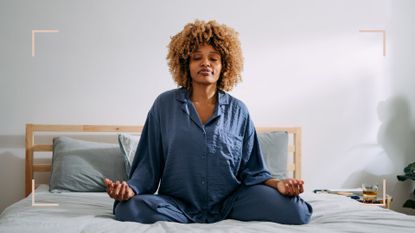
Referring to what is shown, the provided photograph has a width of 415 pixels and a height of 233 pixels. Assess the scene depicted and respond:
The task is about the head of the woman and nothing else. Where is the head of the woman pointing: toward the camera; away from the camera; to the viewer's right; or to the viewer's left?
toward the camera

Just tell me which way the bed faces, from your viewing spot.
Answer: facing the viewer

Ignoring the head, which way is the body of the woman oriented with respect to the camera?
toward the camera
